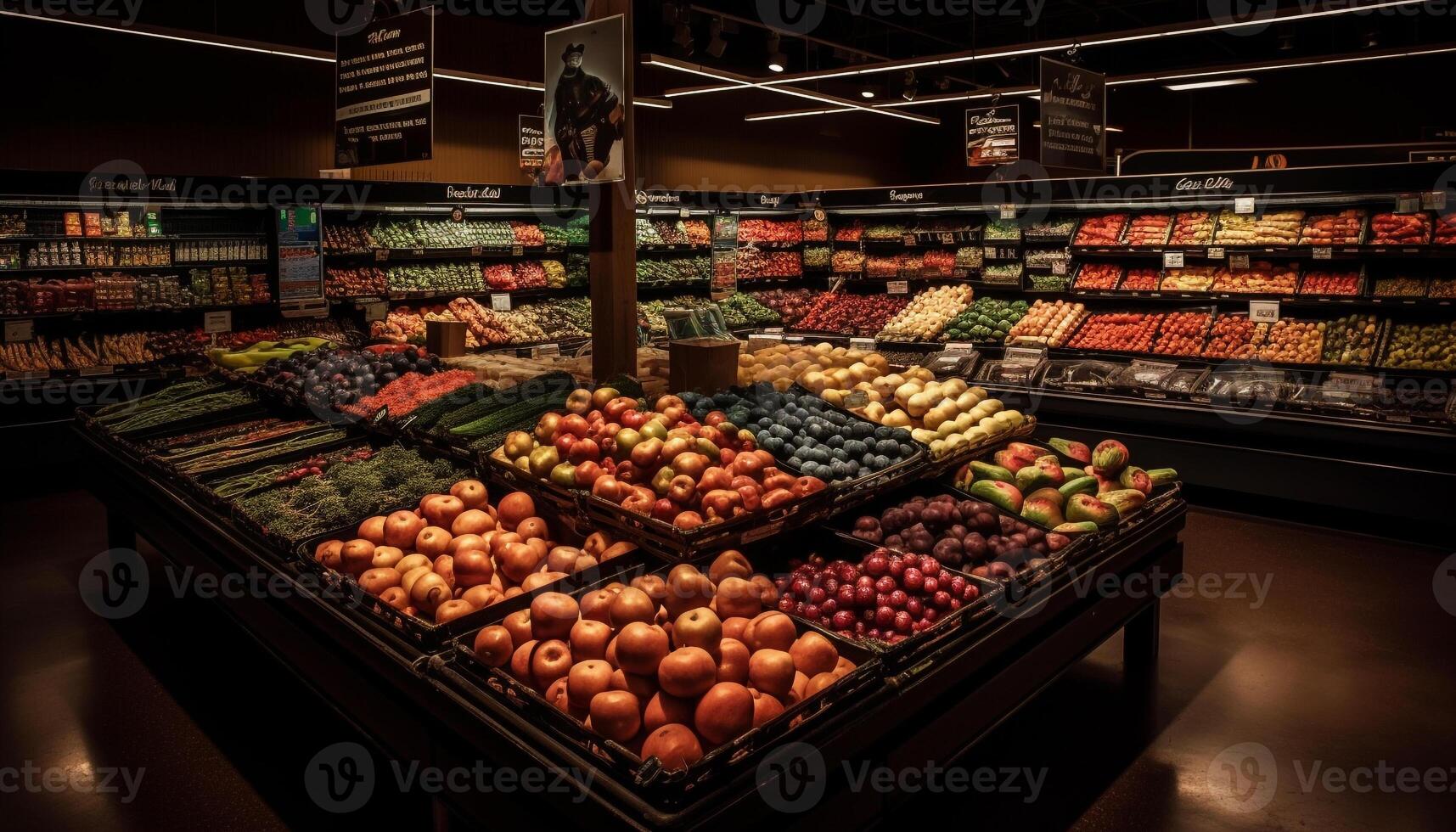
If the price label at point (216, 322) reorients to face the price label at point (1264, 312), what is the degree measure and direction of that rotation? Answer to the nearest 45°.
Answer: approximately 45° to its left

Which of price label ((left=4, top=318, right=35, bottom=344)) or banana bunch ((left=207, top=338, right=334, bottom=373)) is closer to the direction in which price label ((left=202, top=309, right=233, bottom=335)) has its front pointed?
the banana bunch

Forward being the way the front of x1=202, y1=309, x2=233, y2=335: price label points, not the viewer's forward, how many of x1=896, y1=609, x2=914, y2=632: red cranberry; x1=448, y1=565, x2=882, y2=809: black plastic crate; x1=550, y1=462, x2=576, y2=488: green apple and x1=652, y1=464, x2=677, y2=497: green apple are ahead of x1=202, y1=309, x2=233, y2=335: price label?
4

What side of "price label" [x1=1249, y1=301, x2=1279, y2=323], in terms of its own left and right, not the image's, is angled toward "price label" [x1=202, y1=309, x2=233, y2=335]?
right

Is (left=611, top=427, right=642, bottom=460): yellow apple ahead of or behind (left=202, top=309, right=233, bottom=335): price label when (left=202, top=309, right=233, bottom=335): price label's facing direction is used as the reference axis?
ahead

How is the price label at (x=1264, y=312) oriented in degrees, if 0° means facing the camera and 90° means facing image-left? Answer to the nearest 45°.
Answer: approximately 0°

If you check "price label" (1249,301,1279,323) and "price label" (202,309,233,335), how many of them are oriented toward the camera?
2

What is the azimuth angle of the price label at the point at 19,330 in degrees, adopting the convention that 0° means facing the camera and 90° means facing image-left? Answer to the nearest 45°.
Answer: approximately 0°

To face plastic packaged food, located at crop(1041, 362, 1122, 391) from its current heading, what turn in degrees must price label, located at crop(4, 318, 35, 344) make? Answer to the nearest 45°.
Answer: approximately 45° to its left

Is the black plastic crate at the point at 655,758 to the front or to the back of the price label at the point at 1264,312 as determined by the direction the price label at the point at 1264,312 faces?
to the front
